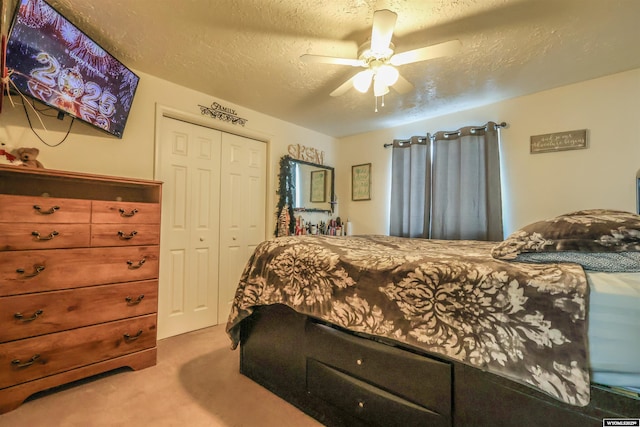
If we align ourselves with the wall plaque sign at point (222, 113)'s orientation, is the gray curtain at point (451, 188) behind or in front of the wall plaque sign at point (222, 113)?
in front

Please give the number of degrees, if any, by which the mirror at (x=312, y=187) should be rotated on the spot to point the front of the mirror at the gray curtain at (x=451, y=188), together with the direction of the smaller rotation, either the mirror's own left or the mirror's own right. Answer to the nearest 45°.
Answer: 0° — it already faces it

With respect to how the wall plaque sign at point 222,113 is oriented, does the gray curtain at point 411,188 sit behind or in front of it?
in front

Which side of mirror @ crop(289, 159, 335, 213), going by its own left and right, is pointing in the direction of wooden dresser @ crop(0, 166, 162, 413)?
right

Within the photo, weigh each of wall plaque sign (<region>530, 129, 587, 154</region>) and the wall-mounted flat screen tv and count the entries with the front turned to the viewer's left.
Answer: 0

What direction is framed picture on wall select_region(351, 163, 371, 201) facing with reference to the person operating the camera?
facing the viewer and to the left of the viewer

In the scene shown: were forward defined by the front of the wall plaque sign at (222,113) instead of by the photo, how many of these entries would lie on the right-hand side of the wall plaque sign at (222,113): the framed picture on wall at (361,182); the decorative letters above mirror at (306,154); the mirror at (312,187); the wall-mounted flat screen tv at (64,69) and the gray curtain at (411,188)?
1

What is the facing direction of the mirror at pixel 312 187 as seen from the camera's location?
facing the viewer and to the right of the viewer

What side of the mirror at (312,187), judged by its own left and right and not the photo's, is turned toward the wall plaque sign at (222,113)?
right

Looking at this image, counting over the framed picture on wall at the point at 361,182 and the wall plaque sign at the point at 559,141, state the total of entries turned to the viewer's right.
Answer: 0
